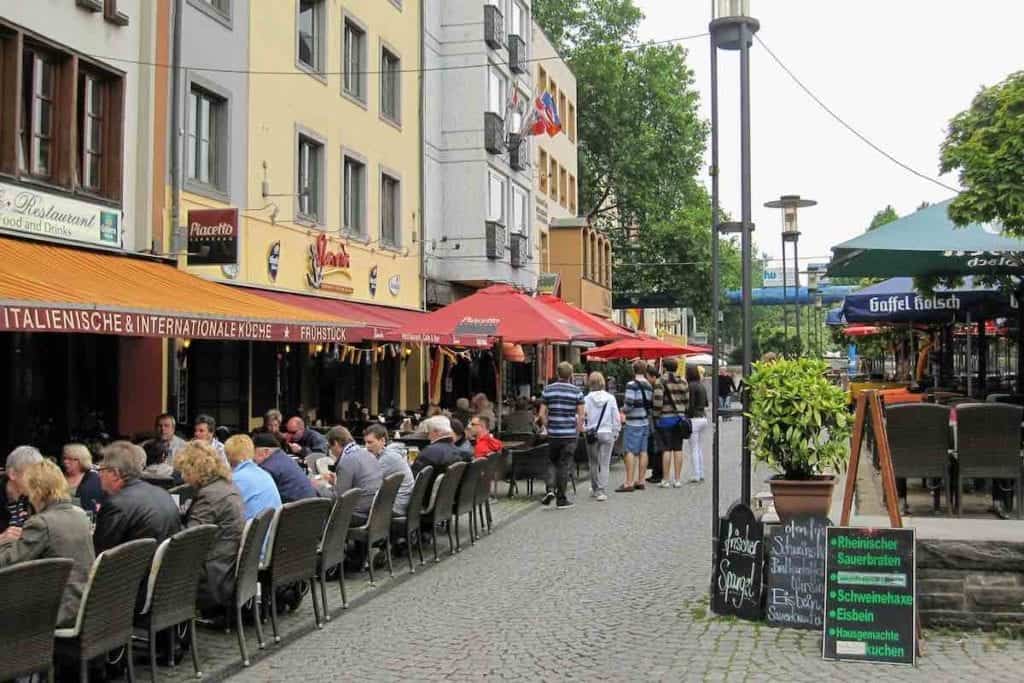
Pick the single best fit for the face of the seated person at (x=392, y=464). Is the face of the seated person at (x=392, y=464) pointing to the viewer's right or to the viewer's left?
to the viewer's left

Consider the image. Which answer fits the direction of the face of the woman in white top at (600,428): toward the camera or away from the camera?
away from the camera

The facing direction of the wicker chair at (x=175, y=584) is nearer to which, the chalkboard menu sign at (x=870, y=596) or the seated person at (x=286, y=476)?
the seated person

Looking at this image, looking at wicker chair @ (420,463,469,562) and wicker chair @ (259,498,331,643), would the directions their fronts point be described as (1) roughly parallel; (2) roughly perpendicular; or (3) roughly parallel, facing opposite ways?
roughly parallel

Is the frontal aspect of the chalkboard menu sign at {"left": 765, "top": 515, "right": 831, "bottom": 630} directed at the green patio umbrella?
no

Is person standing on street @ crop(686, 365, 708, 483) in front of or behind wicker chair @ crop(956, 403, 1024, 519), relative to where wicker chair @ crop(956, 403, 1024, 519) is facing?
in front

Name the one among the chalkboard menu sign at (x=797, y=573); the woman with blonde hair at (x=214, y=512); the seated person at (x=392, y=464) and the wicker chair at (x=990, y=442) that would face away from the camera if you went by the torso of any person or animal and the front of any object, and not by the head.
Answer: the wicker chair

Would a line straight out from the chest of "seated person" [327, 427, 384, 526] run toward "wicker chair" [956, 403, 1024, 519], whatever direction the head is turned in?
no

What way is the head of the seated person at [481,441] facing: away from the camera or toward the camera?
toward the camera

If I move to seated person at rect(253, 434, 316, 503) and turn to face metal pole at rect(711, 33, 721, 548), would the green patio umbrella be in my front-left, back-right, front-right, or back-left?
front-left

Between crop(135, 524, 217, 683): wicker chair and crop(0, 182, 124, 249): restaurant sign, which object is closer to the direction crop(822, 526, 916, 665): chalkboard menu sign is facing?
the wicker chair

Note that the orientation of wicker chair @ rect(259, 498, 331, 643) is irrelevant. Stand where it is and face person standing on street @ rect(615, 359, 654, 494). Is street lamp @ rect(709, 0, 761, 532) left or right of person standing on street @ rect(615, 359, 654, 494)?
right

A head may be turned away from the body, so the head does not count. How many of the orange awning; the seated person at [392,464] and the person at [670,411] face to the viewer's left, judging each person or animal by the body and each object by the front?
1

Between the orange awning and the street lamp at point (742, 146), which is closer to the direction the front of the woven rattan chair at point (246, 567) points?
the orange awning

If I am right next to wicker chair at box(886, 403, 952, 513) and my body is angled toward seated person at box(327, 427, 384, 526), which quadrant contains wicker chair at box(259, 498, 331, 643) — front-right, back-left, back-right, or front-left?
front-left

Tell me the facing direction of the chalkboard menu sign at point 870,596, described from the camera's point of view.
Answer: facing the viewer
